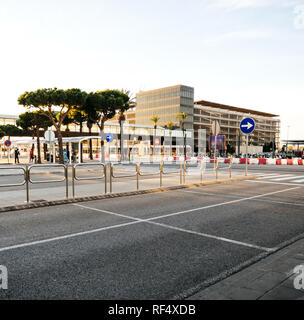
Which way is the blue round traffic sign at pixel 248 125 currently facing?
toward the camera

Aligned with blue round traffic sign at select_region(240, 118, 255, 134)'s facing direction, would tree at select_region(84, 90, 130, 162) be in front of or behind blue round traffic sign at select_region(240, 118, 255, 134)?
behind
